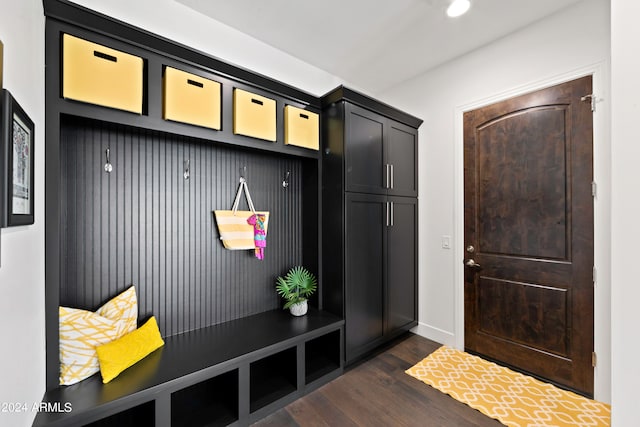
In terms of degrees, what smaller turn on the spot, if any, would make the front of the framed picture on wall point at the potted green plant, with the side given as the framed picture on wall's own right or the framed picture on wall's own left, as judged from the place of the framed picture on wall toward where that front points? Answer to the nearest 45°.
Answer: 0° — it already faces it

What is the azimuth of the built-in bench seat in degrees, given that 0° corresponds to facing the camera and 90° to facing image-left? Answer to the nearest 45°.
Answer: approximately 315°

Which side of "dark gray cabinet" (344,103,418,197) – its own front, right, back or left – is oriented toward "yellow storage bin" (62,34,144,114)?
right

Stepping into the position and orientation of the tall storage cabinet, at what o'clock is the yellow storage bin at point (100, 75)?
The yellow storage bin is roughly at 3 o'clock from the tall storage cabinet.

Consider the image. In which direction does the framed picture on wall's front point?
to the viewer's right

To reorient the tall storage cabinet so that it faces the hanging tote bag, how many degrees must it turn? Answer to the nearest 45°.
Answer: approximately 90° to its right

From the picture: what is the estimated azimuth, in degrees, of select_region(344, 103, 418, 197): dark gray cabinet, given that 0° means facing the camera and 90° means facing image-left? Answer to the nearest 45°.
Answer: approximately 315°
